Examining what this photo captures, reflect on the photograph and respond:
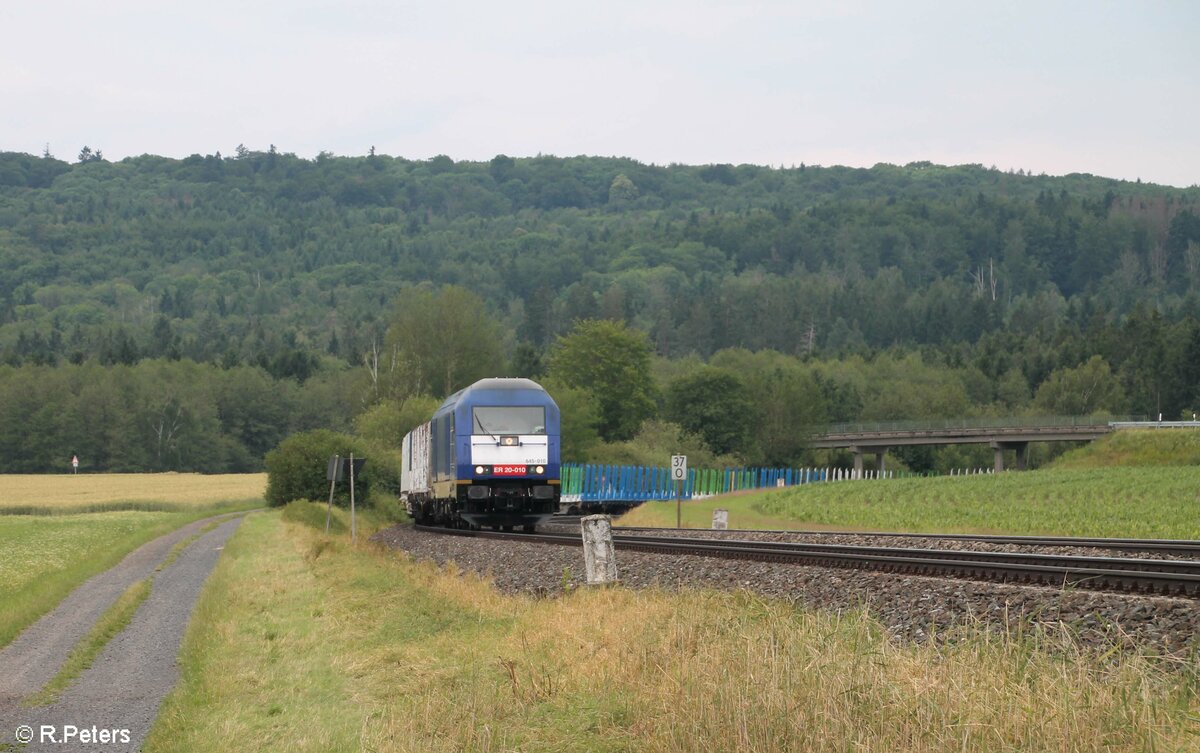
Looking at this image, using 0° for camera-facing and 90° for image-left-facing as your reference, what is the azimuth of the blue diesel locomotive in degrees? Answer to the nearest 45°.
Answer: approximately 0°

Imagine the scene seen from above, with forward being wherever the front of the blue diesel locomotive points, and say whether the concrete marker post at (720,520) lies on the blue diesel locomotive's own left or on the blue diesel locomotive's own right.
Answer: on the blue diesel locomotive's own left

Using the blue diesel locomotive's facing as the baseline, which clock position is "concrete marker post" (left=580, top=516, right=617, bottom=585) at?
The concrete marker post is roughly at 12 o'clock from the blue diesel locomotive.
